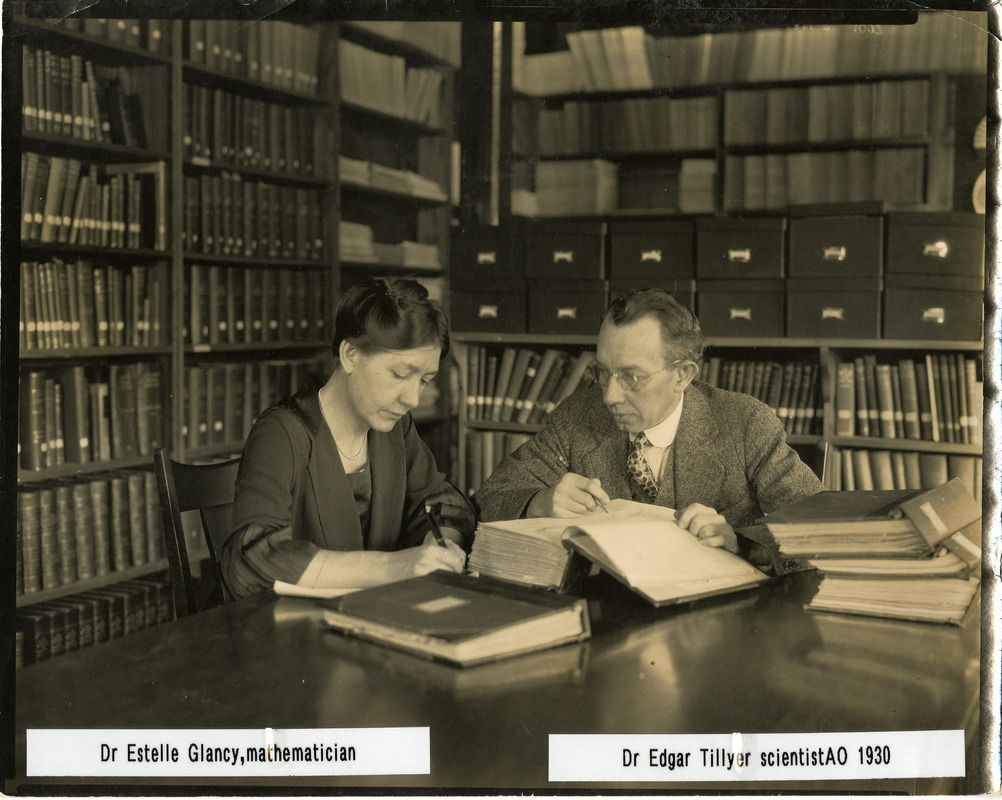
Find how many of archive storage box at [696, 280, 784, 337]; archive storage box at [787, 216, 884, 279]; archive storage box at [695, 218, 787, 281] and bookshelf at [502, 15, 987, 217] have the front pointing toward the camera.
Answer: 4

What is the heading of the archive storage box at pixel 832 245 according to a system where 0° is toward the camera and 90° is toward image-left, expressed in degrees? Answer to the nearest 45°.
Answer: approximately 0°

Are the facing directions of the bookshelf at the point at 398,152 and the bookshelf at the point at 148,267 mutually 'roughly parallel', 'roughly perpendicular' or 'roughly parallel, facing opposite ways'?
roughly parallel

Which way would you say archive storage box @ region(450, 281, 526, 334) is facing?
toward the camera

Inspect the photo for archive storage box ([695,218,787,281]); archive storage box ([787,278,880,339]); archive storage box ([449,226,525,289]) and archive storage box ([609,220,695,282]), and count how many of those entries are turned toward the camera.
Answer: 4

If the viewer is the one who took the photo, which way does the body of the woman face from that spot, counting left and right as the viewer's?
facing the viewer and to the right of the viewer

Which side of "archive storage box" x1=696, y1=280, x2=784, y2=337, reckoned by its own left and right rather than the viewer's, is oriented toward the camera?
front

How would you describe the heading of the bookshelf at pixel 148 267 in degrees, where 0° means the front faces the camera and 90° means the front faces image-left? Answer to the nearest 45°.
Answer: approximately 315°

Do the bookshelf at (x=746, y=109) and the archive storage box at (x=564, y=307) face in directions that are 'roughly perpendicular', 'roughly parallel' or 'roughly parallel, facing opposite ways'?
roughly parallel

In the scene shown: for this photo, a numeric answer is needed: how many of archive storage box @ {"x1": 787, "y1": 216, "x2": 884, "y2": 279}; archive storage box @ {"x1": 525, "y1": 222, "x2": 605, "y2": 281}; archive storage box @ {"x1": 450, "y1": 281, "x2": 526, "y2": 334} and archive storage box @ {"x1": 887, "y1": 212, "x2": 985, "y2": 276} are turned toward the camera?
4

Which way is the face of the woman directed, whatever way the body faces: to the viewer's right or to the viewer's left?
to the viewer's right

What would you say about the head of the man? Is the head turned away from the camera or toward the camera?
toward the camera
